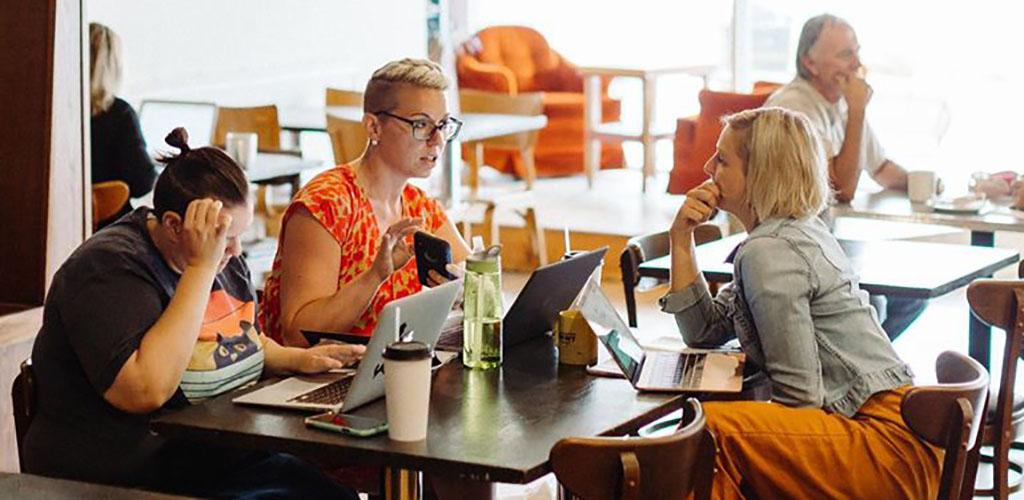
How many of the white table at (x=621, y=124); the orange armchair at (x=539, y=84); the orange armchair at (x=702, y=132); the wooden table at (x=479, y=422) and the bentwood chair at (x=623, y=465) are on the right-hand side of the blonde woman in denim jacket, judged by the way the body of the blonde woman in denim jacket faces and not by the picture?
3

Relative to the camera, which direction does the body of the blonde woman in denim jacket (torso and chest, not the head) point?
to the viewer's left

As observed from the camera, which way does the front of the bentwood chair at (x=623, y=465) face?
facing away from the viewer and to the left of the viewer

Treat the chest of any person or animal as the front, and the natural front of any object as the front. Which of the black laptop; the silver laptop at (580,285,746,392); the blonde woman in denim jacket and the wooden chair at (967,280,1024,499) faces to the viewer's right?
the silver laptop

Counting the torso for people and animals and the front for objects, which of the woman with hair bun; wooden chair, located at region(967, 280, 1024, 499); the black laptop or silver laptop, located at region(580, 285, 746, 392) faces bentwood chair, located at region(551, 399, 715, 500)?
the woman with hair bun

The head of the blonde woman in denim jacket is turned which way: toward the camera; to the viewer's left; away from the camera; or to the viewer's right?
to the viewer's left

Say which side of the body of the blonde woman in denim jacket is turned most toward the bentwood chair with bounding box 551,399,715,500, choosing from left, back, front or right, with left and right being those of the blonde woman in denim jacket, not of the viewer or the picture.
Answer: left

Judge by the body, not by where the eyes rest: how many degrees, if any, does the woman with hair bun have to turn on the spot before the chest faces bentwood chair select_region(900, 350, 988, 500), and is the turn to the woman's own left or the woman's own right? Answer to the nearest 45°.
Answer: approximately 45° to the woman's own left

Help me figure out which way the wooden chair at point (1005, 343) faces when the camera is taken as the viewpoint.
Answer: facing away from the viewer and to the left of the viewer

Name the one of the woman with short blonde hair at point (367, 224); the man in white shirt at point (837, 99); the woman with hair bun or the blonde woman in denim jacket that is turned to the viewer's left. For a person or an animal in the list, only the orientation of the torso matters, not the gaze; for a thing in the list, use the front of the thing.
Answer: the blonde woman in denim jacket

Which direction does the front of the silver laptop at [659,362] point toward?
to the viewer's right

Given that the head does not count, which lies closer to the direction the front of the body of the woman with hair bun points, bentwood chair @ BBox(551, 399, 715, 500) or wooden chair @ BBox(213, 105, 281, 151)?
the bentwood chair
